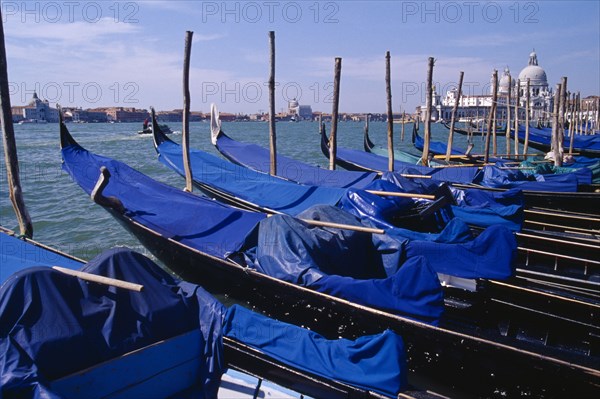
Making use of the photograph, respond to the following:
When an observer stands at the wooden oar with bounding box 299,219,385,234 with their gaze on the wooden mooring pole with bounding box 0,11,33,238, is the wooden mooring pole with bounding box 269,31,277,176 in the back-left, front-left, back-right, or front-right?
front-right

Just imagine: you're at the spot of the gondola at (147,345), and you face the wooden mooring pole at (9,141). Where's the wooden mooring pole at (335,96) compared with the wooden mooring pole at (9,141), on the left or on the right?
right

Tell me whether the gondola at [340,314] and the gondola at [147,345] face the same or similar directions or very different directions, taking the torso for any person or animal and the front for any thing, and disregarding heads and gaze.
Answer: same or similar directions

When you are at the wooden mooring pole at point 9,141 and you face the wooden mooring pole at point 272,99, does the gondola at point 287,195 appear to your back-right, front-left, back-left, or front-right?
front-right
